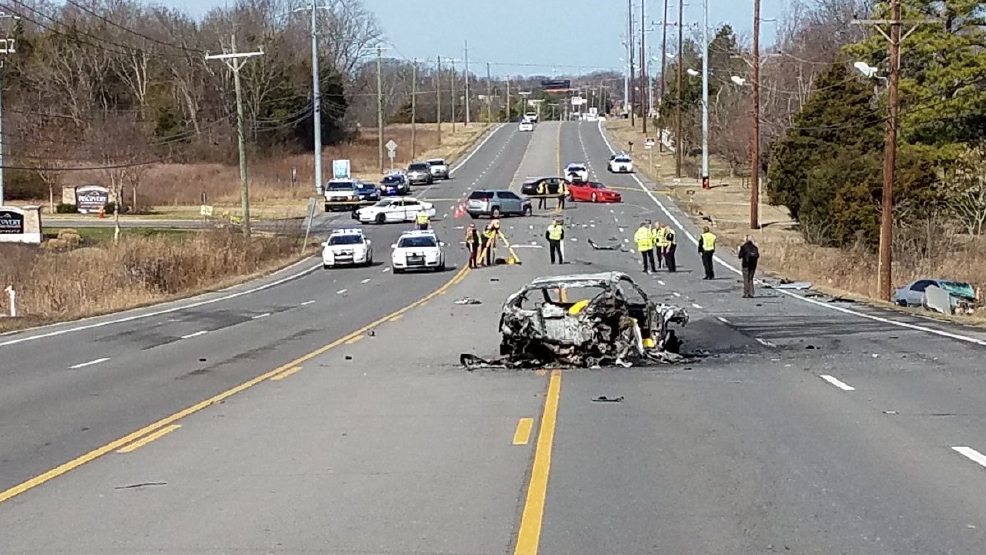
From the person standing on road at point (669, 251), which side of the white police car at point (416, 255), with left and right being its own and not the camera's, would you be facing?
left

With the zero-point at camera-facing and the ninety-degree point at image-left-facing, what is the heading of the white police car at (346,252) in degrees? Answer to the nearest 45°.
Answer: approximately 0°

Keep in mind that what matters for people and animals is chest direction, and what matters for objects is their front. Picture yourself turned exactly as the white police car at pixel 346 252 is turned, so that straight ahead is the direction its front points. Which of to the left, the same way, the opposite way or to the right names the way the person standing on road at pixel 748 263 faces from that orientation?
the opposite way

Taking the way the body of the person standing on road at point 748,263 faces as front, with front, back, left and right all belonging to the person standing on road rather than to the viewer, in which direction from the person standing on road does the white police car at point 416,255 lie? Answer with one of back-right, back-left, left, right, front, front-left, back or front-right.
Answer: front-left

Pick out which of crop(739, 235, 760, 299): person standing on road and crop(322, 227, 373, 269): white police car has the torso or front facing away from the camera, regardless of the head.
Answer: the person standing on road

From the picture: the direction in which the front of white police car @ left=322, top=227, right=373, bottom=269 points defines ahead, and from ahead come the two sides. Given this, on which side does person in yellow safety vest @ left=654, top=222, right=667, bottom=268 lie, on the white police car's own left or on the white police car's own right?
on the white police car's own left

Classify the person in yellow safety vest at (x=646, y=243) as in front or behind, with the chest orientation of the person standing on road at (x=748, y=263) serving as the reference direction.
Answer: in front

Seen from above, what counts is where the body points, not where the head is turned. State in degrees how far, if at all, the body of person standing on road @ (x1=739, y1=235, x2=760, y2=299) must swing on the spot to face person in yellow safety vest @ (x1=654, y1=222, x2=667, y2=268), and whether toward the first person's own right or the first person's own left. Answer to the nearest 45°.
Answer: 0° — they already face them

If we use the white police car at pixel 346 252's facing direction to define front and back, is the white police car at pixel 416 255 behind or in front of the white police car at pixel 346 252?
in front

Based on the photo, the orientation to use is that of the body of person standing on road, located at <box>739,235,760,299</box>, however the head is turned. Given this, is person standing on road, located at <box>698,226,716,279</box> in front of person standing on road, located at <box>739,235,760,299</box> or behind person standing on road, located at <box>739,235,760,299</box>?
in front

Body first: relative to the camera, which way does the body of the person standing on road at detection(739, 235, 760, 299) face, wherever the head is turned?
away from the camera

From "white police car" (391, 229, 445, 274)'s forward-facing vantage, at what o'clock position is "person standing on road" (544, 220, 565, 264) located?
The person standing on road is roughly at 9 o'clock from the white police car.
